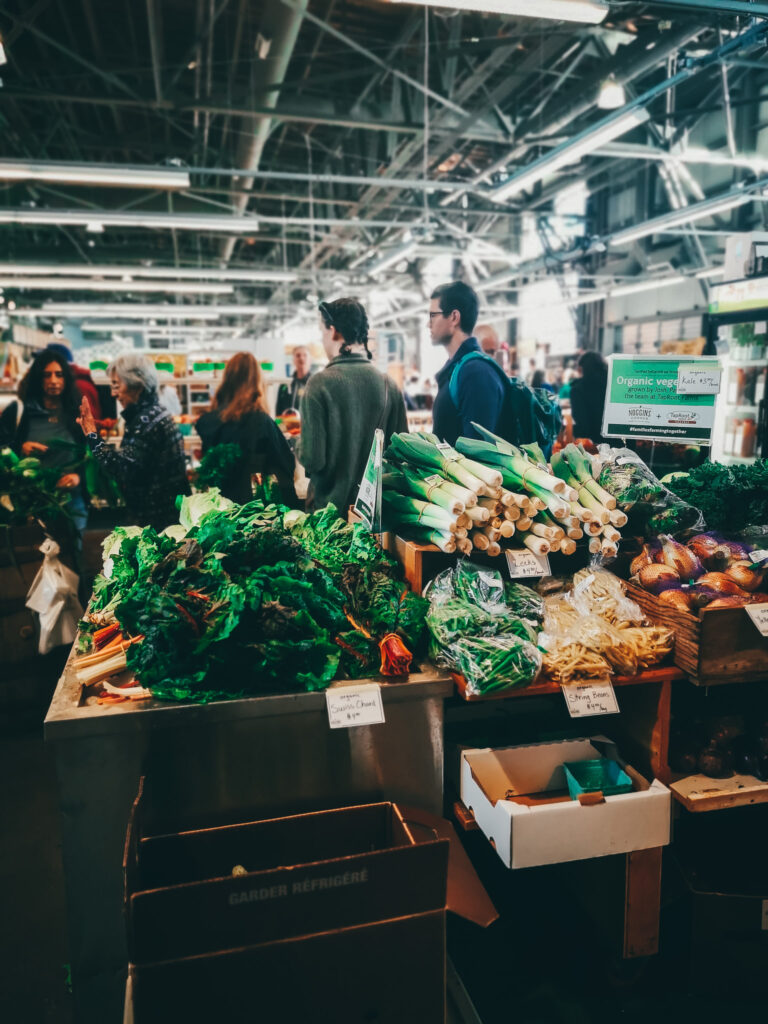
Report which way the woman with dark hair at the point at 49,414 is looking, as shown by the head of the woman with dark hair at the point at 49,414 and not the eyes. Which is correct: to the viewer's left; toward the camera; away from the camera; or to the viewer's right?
toward the camera

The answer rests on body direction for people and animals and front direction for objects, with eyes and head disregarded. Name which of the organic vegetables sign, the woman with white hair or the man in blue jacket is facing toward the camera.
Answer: the organic vegetables sign

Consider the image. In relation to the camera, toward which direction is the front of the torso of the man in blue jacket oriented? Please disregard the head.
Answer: to the viewer's left

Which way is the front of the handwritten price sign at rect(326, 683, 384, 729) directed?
toward the camera

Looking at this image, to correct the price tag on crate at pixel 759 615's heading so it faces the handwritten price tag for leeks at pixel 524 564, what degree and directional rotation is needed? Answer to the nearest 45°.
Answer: approximately 90° to its right

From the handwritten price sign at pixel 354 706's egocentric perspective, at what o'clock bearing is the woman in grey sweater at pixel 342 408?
The woman in grey sweater is roughly at 6 o'clock from the handwritten price sign.

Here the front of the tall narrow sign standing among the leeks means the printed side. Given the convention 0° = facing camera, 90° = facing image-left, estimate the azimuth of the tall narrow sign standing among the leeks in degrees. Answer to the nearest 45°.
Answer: approximately 45°

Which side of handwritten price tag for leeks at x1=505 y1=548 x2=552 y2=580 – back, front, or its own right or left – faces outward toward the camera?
front

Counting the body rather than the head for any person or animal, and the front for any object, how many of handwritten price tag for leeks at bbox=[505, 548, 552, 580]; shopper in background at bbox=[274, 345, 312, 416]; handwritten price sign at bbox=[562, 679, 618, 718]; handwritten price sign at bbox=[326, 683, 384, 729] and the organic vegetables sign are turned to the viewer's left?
0

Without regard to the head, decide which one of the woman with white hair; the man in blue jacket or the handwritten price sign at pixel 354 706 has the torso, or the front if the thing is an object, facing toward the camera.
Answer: the handwritten price sign

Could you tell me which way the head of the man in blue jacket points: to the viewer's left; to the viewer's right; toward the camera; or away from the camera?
to the viewer's left

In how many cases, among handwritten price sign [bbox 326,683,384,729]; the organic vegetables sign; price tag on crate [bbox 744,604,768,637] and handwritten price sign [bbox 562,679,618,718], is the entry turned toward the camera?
4

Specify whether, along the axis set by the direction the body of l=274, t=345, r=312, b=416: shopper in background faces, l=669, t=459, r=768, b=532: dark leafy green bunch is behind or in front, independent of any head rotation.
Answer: in front

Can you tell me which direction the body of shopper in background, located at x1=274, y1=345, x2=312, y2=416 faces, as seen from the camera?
toward the camera

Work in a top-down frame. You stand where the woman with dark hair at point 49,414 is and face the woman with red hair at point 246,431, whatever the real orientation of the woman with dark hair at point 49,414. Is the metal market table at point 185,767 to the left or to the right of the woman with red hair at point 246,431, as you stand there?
right

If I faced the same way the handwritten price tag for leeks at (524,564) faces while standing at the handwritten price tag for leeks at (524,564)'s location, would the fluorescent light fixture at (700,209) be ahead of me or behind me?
behind
